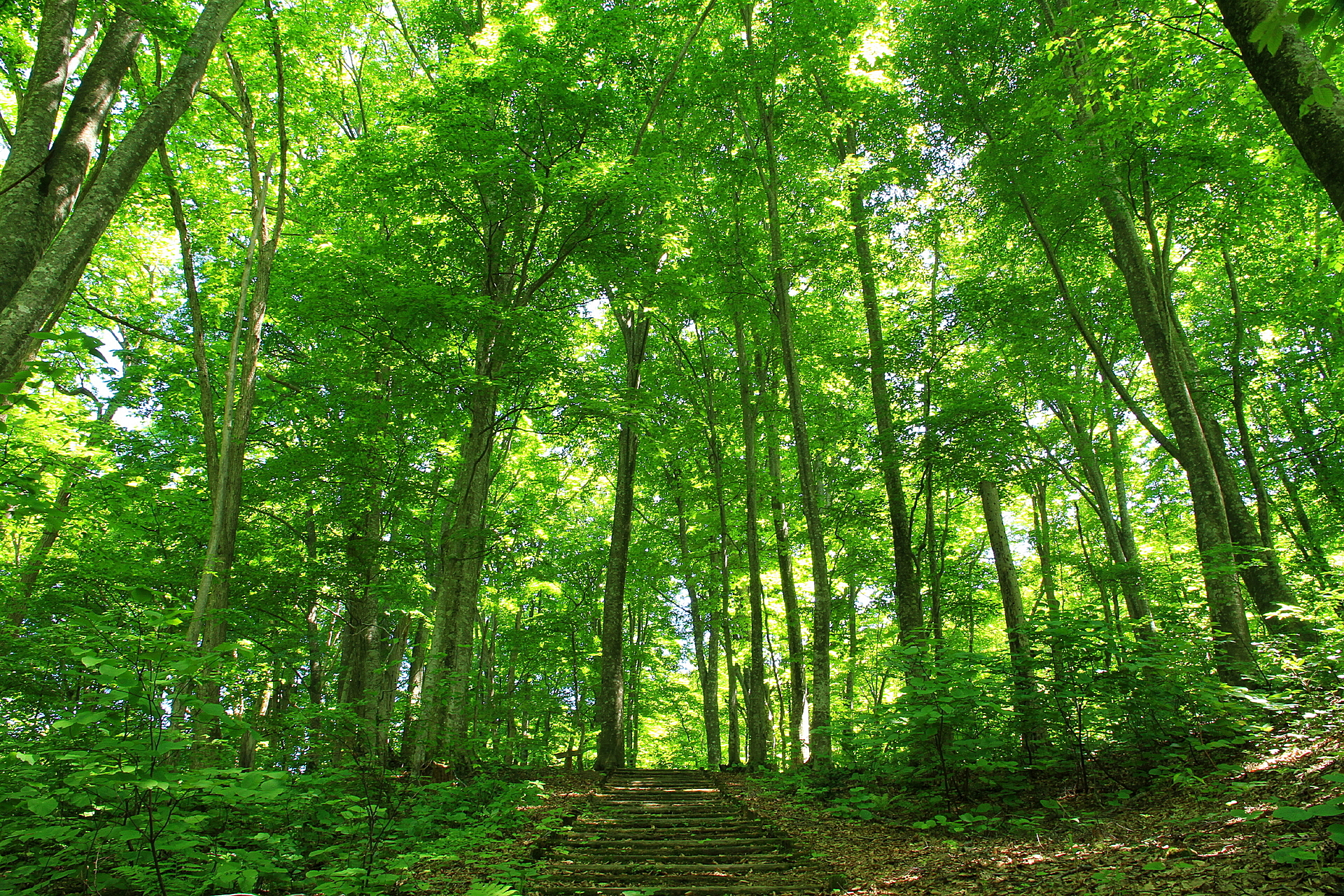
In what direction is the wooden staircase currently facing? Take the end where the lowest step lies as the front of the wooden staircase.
toward the camera
